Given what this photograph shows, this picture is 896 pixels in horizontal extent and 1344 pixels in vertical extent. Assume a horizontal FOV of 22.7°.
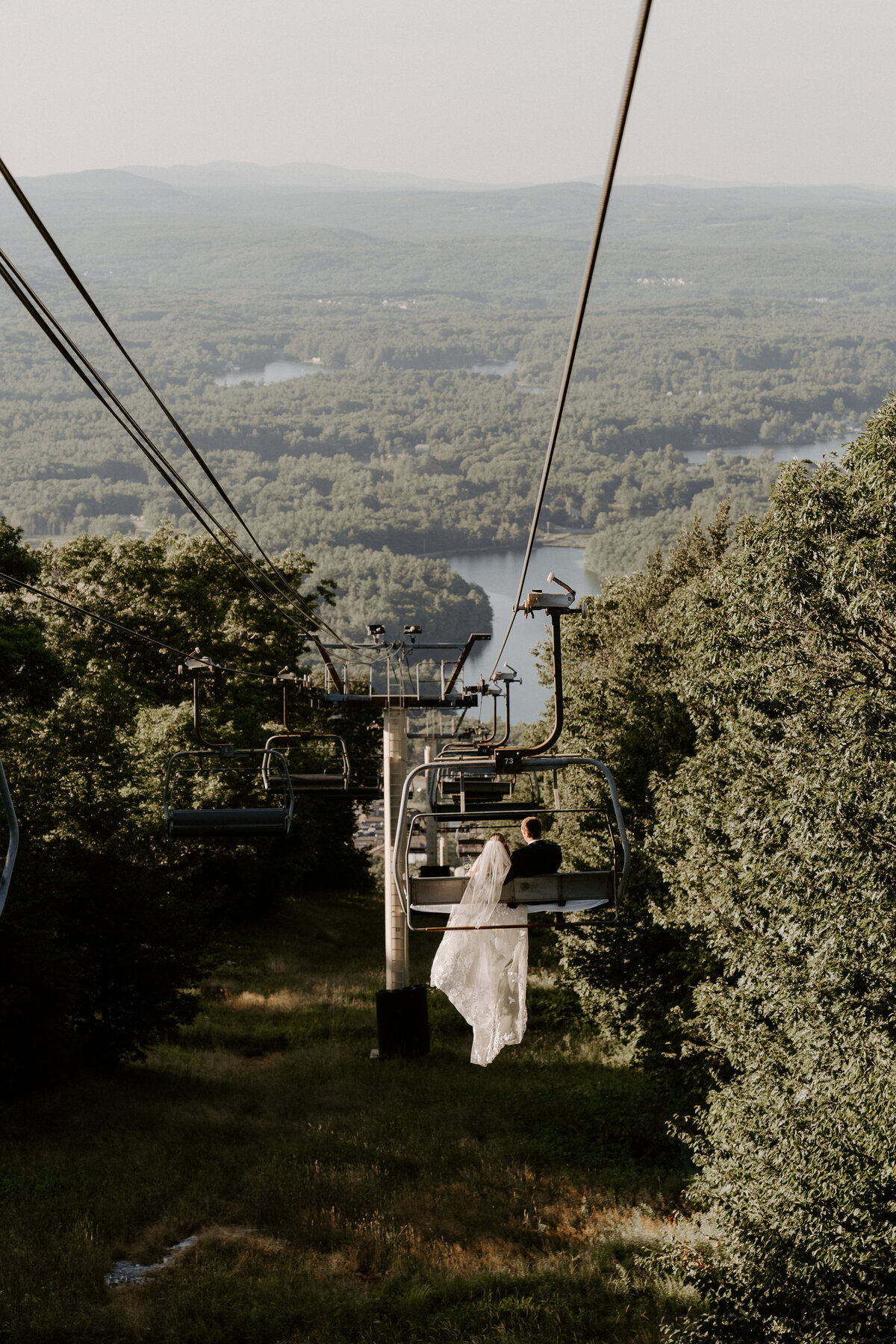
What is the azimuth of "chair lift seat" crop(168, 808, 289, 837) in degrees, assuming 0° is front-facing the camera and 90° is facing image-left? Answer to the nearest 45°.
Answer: approximately 0°

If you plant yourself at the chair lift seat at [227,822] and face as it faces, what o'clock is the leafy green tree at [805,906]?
The leafy green tree is roughly at 9 o'clock from the chair lift seat.

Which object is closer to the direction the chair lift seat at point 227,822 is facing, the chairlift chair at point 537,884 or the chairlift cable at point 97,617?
the chairlift chair

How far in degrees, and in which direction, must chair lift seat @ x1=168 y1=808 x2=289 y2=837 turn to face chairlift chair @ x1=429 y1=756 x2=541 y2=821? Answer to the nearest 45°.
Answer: approximately 90° to its left

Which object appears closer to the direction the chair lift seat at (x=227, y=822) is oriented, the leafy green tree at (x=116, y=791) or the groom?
the groom
